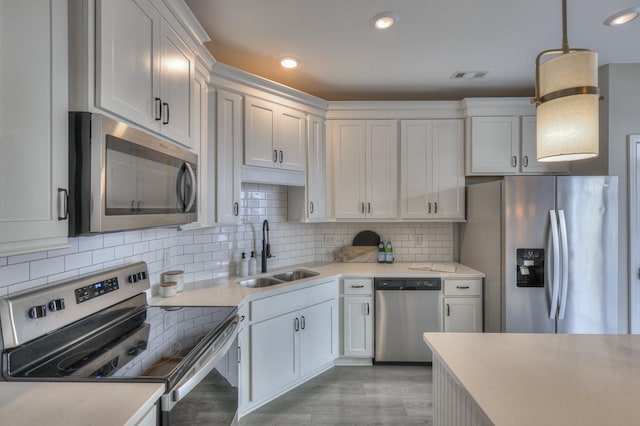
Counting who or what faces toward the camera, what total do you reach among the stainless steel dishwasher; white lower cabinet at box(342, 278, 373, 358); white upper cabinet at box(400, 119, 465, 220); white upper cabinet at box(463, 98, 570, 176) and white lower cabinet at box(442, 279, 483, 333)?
5

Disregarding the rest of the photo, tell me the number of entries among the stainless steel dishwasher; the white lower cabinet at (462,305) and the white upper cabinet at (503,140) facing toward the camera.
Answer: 3

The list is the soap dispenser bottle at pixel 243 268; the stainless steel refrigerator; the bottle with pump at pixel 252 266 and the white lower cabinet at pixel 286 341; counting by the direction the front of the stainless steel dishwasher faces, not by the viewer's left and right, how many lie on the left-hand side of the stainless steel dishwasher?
1

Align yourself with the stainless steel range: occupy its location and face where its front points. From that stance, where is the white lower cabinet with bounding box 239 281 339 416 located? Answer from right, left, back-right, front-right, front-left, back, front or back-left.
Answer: left

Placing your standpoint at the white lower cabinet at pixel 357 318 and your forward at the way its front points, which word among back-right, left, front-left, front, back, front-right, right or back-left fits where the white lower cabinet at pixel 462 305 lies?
left

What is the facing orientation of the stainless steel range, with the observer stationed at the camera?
facing the viewer and to the right of the viewer

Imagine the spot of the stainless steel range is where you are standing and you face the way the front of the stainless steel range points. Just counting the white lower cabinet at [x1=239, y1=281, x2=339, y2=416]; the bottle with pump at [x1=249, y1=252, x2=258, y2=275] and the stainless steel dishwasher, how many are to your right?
0

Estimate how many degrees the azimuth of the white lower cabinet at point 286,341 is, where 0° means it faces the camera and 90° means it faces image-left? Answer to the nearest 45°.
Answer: approximately 315°

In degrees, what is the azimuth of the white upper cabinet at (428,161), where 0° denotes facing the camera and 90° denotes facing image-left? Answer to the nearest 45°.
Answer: approximately 0°

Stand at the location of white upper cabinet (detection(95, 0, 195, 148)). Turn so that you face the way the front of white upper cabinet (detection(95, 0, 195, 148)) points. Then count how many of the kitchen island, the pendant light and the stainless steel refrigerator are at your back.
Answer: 0

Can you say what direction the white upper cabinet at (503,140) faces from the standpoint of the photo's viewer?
facing the viewer

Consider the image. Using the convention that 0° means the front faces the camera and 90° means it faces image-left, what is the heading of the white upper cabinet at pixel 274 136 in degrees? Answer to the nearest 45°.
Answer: approximately 315°

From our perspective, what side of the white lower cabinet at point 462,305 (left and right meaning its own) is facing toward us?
front

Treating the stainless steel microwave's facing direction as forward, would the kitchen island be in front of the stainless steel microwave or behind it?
in front

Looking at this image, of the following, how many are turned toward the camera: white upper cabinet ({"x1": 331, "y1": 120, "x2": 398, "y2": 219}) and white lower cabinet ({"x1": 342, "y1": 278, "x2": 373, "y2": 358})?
2

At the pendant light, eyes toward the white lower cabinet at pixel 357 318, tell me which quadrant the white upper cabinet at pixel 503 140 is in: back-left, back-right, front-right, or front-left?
front-right

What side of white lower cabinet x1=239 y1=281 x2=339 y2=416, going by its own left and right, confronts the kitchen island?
front

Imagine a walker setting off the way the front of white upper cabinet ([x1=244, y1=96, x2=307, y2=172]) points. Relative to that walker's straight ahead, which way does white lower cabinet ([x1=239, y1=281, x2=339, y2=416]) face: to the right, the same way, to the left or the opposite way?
the same way
